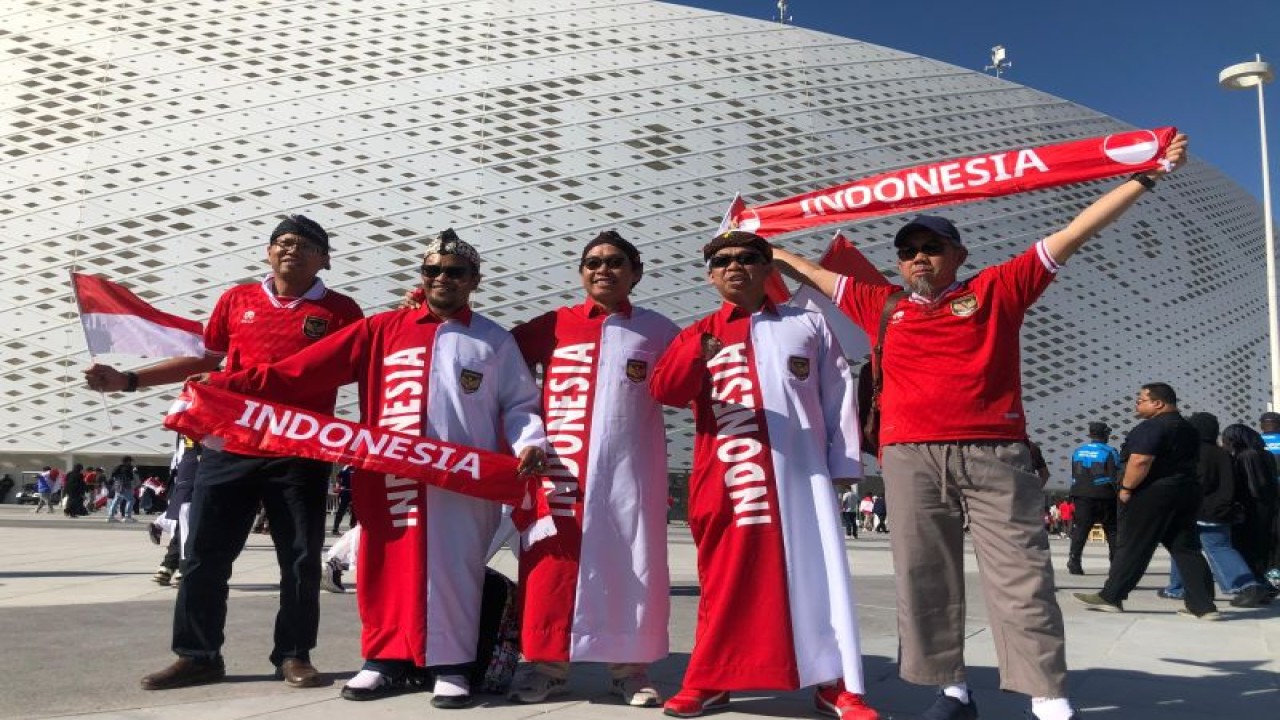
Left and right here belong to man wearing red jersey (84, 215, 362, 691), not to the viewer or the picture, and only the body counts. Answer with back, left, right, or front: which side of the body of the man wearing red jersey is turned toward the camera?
front

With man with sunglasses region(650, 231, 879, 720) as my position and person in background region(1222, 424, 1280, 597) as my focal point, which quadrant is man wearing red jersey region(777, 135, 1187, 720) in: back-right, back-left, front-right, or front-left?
front-right

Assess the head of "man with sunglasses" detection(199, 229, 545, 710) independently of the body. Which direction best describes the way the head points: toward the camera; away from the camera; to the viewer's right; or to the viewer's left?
toward the camera

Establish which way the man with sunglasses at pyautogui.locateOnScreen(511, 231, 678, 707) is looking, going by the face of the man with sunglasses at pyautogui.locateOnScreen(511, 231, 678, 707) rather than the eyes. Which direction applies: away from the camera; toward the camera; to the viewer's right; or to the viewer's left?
toward the camera

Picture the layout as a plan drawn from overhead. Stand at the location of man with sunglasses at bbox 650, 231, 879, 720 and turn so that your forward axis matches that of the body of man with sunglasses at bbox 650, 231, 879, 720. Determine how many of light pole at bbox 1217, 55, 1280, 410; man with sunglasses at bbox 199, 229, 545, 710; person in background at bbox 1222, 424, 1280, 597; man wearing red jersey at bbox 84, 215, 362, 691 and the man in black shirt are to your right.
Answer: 2

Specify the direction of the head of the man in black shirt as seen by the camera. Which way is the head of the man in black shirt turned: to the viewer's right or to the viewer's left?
to the viewer's left

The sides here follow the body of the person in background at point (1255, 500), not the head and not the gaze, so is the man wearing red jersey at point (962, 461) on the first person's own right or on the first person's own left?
on the first person's own left

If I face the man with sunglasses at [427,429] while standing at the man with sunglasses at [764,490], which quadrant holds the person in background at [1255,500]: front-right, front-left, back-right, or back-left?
back-right

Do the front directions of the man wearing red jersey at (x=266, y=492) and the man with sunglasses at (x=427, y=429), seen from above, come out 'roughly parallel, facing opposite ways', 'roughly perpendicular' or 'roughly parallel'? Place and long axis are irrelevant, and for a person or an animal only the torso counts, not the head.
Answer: roughly parallel

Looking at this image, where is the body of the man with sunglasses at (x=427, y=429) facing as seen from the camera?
toward the camera

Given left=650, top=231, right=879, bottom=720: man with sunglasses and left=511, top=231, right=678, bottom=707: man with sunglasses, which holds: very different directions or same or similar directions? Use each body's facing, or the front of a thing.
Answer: same or similar directions

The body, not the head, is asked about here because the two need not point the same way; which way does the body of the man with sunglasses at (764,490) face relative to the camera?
toward the camera

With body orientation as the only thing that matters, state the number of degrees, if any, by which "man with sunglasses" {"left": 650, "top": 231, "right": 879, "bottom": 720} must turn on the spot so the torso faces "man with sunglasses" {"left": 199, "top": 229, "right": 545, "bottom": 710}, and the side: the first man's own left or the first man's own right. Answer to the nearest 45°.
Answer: approximately 90° to the first man's own right
